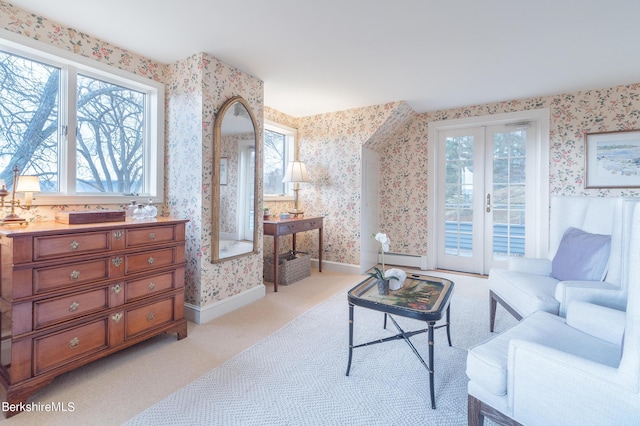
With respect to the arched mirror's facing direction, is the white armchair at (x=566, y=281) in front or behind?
in front

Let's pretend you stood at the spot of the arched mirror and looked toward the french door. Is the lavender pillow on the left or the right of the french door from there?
right

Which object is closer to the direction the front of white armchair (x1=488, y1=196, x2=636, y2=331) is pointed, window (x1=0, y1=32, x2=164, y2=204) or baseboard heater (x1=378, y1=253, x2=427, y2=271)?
the window

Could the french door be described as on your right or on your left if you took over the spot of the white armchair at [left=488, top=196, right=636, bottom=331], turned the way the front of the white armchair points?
on your right

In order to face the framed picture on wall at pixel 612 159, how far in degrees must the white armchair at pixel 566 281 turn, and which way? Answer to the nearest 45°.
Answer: approximately 135° to its right

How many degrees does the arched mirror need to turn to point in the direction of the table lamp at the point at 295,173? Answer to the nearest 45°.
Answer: approximately 90° to its left

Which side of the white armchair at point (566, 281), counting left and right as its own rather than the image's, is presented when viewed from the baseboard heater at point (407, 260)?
right

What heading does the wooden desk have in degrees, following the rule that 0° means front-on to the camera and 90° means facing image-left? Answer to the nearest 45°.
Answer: approximately 315°

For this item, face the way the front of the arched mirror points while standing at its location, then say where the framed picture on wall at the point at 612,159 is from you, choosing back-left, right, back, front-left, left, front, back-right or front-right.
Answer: front-left
